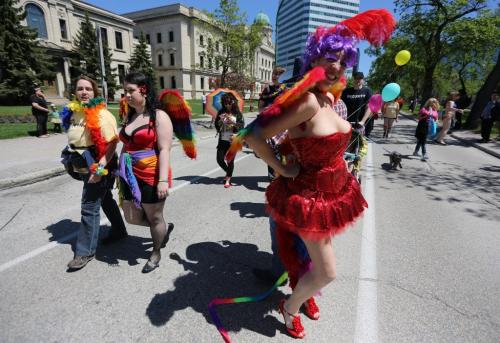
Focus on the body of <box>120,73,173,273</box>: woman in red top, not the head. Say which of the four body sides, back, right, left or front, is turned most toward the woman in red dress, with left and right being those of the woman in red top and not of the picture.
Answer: left

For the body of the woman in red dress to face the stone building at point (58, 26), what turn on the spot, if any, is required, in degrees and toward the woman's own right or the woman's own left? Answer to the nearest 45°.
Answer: approximately 180°

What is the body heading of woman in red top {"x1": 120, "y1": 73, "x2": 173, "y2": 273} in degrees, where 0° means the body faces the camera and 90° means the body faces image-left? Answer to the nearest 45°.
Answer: approximately 45°

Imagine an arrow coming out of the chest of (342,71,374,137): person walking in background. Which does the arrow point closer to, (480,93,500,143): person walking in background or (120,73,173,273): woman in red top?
the woman in red top

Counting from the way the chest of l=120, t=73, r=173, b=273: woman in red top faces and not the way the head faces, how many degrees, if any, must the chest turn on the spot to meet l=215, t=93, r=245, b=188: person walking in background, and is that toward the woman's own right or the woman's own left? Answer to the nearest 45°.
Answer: approximately 180°

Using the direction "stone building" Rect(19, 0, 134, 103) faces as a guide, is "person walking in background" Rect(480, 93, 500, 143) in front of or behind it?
in front

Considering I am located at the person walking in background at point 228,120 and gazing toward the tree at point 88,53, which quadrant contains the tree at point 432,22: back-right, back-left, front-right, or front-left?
front-right

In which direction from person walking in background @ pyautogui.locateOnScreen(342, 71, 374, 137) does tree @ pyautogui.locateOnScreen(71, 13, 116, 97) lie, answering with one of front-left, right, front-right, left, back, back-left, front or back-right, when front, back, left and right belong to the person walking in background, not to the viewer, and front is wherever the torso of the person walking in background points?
back-right

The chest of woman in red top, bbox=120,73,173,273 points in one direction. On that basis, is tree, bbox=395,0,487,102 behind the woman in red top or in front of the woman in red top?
behind

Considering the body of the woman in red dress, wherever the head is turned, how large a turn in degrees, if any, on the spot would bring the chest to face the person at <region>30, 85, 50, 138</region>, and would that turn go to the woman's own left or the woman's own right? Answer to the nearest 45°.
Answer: approximately 180°

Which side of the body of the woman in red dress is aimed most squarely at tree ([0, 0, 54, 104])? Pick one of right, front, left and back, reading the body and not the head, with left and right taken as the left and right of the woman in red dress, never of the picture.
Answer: back

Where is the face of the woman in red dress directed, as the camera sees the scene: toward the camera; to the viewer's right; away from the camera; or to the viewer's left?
toward the camera

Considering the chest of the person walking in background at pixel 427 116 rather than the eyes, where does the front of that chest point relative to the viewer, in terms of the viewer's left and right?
facing the viewer and to the right of the viewer

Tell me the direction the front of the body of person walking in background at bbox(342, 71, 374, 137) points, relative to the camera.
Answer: toward the camera

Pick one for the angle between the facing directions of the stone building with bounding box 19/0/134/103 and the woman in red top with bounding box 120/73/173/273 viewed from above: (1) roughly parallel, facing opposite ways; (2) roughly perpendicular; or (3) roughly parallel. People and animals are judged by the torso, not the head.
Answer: roughly perpendicular

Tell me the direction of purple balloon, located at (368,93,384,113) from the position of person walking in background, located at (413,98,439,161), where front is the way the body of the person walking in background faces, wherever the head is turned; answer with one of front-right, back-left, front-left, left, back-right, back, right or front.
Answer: front-right

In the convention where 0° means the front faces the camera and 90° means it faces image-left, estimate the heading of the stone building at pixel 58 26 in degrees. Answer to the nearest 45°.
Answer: approximately 315°

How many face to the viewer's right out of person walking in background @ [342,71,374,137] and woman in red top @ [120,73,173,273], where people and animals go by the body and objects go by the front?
0

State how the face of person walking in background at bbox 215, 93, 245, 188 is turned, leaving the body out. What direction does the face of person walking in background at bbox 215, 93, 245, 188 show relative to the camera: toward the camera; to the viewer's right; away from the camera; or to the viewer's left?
toward the camera

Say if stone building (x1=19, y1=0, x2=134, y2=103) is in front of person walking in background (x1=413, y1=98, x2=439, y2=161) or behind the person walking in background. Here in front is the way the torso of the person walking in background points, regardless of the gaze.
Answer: behind
